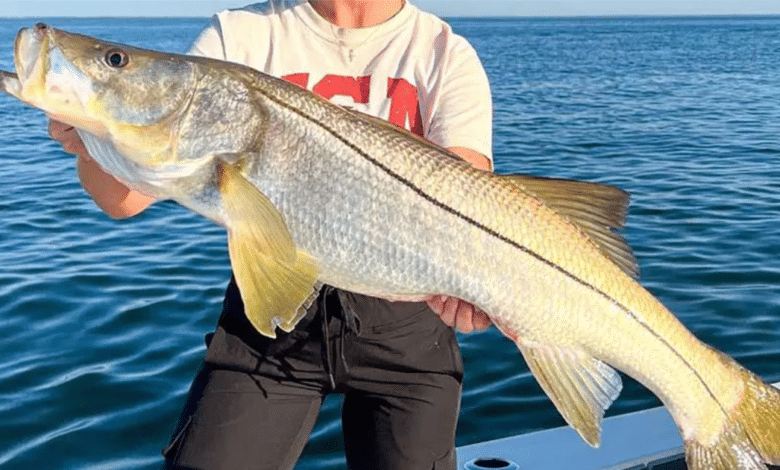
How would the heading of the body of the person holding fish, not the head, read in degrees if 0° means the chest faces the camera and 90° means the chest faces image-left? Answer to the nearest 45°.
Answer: approximately 0°

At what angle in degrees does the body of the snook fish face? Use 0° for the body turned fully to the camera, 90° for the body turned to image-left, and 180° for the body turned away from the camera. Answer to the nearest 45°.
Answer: approximately 90°
